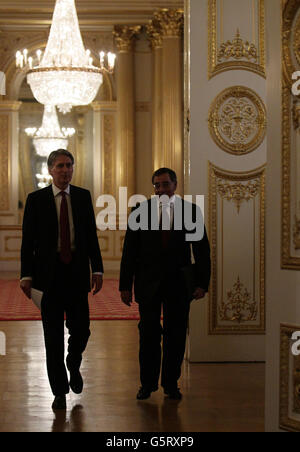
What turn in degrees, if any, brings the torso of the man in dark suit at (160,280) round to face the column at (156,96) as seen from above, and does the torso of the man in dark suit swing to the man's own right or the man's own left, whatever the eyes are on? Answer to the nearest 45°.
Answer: approximately 180°

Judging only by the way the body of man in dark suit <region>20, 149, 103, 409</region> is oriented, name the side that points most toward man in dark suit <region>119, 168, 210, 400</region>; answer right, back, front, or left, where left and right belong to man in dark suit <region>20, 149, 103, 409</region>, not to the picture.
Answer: left

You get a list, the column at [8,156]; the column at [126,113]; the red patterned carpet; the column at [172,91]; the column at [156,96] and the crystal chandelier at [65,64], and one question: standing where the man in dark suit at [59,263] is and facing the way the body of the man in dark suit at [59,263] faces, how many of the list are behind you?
6

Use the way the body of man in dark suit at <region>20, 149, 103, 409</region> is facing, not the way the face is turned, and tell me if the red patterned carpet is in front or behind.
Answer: behind

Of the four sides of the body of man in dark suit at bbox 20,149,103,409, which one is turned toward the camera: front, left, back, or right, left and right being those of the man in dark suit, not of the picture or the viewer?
front

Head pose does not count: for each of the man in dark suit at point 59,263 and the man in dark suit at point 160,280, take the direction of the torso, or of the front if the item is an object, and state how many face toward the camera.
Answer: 2

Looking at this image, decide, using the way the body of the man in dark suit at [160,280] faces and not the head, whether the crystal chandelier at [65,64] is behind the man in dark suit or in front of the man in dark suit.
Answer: behind

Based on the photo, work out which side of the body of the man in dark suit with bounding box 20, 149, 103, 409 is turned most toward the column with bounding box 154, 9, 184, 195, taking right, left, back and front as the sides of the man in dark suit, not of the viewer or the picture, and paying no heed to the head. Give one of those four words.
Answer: back

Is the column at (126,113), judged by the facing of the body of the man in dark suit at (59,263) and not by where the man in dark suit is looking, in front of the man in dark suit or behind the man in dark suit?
behind

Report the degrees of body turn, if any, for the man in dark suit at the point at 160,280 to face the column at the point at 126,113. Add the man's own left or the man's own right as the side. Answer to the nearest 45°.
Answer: approximately 180°

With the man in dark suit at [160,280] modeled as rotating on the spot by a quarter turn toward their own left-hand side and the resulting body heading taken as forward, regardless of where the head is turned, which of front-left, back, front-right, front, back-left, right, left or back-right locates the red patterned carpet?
left

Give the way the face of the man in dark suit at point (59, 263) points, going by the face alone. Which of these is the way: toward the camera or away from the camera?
toward the camera

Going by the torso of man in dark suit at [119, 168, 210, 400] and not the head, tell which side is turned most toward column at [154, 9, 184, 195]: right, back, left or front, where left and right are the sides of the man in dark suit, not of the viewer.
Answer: back

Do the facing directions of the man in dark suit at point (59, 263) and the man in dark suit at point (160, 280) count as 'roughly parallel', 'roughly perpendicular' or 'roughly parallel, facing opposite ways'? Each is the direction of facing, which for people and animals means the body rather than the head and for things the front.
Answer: roughly parallel
